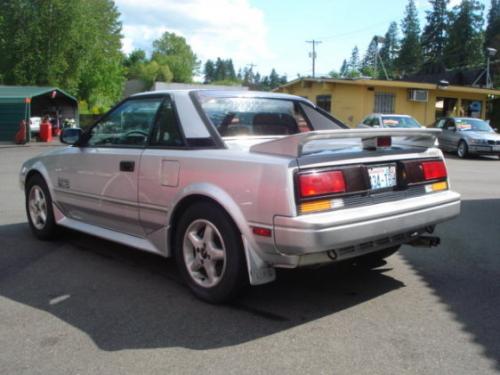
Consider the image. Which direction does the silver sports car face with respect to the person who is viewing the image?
facing away from the viewer and to the left of the viewer

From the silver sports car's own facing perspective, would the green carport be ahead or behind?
ahead

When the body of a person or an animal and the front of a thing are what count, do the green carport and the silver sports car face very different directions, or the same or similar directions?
very different directions

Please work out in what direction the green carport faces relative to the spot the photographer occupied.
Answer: facing the viewer and to the right of the viewer
